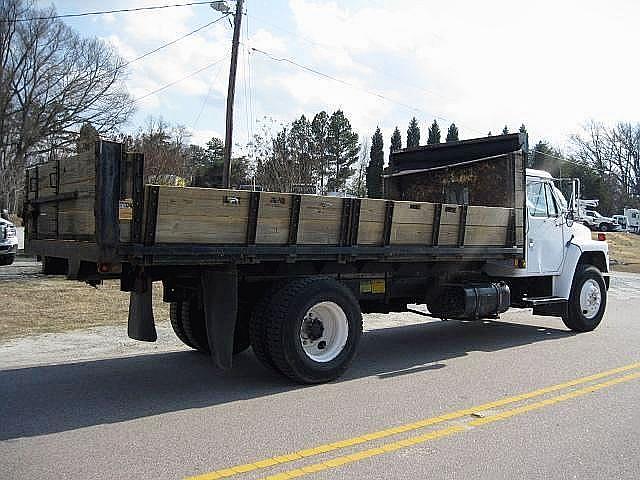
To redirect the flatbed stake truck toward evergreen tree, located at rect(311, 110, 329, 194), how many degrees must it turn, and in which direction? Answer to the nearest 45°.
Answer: approximately 45° to its left

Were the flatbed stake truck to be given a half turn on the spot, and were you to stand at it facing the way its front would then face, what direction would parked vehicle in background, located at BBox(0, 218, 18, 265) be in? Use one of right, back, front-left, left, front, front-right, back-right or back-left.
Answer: right

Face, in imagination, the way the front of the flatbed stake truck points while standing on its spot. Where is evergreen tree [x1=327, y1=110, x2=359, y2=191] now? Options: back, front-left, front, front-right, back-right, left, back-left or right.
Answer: front-left

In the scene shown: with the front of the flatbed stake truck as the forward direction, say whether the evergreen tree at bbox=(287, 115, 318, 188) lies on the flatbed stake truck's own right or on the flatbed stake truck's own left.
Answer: on the flatbed stake truck's own left

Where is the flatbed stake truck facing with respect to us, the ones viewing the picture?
facing away from the viewer and to the right of the viewer
